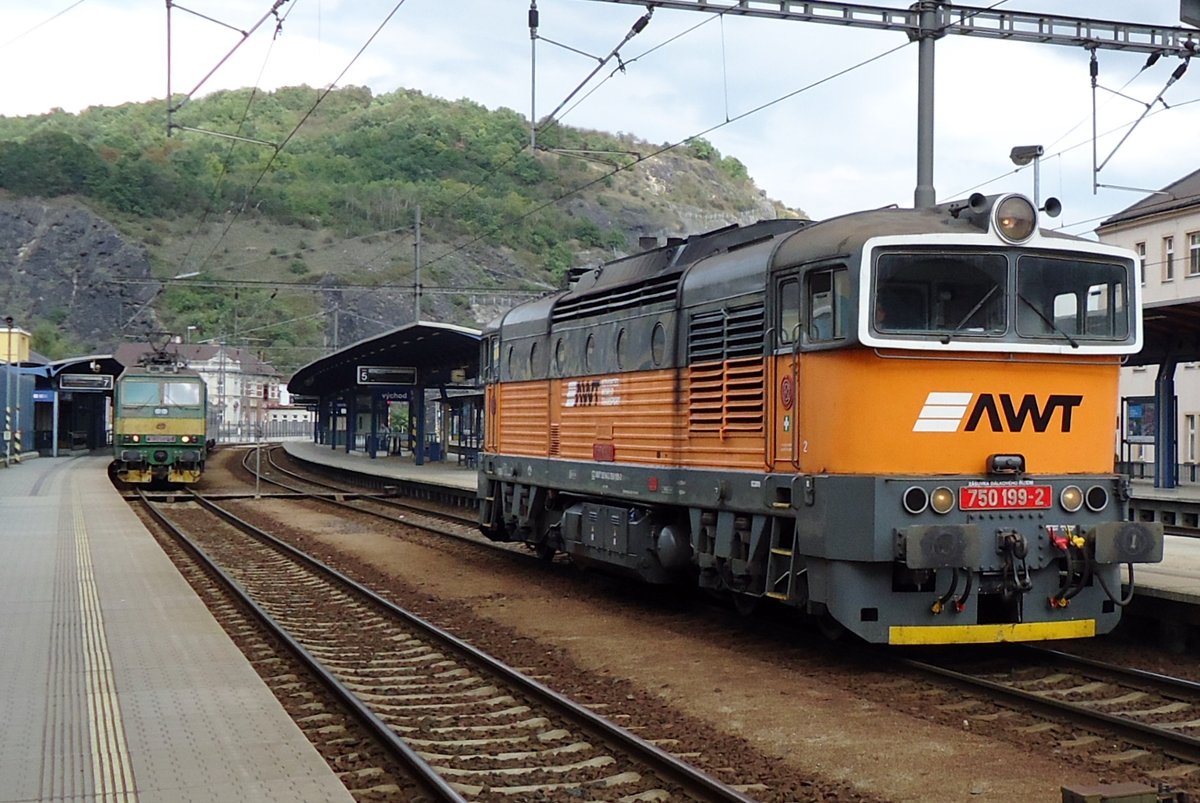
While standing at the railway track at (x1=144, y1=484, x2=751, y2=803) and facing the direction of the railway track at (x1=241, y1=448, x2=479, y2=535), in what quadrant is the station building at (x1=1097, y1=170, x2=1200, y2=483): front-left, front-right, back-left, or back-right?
front-right

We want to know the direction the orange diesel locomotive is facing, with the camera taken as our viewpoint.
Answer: facing the viewer and to the right of the viewer

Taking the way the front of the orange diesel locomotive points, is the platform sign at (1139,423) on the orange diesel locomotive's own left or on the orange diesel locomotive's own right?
on the orange diesel locomotive's own left

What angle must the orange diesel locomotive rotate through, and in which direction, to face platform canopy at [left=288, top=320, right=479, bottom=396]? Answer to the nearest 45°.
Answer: approximately 180°

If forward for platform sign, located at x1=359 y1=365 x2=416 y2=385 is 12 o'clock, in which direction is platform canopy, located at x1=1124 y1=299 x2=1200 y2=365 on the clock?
The platform canopy is roughly at 11 o'clock from the platform sign.

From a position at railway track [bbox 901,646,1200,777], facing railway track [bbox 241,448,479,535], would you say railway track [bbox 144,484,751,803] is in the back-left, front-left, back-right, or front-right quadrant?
front-left

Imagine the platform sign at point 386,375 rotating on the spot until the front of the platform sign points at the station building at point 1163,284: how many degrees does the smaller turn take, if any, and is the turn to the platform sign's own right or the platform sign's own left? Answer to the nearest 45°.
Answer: approximately 90° to the platform sign's own left

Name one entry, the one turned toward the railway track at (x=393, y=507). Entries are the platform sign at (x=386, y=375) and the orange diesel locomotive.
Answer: the platform sign

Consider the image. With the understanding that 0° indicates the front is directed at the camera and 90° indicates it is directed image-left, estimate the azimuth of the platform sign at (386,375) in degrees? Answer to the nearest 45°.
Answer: approximately 0°

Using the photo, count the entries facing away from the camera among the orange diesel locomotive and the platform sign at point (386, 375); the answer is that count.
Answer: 0

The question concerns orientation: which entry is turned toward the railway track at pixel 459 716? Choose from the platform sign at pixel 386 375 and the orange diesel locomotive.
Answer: the platform sign

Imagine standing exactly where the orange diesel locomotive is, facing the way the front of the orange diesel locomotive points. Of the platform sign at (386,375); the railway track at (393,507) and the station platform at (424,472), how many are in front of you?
0

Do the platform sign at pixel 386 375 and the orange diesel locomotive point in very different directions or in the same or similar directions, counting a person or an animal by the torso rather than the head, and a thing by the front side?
same or similar directions

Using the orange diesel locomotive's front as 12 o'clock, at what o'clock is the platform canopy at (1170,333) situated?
The platform canopy is roughly at 8 o'clock from the orange diesel locomotive.

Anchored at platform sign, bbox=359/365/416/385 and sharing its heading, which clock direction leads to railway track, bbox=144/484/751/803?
The railway track is roughly at 12 o'clock from the platform sign.

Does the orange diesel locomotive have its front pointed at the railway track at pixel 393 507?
no

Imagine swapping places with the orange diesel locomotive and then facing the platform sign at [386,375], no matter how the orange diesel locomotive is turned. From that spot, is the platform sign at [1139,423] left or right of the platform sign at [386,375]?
right

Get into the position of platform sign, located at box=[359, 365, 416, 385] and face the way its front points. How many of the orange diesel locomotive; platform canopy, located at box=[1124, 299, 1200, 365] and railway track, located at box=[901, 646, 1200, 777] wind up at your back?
0

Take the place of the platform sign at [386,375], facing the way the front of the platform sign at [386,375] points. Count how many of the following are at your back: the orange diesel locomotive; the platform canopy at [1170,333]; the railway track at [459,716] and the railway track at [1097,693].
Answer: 0
